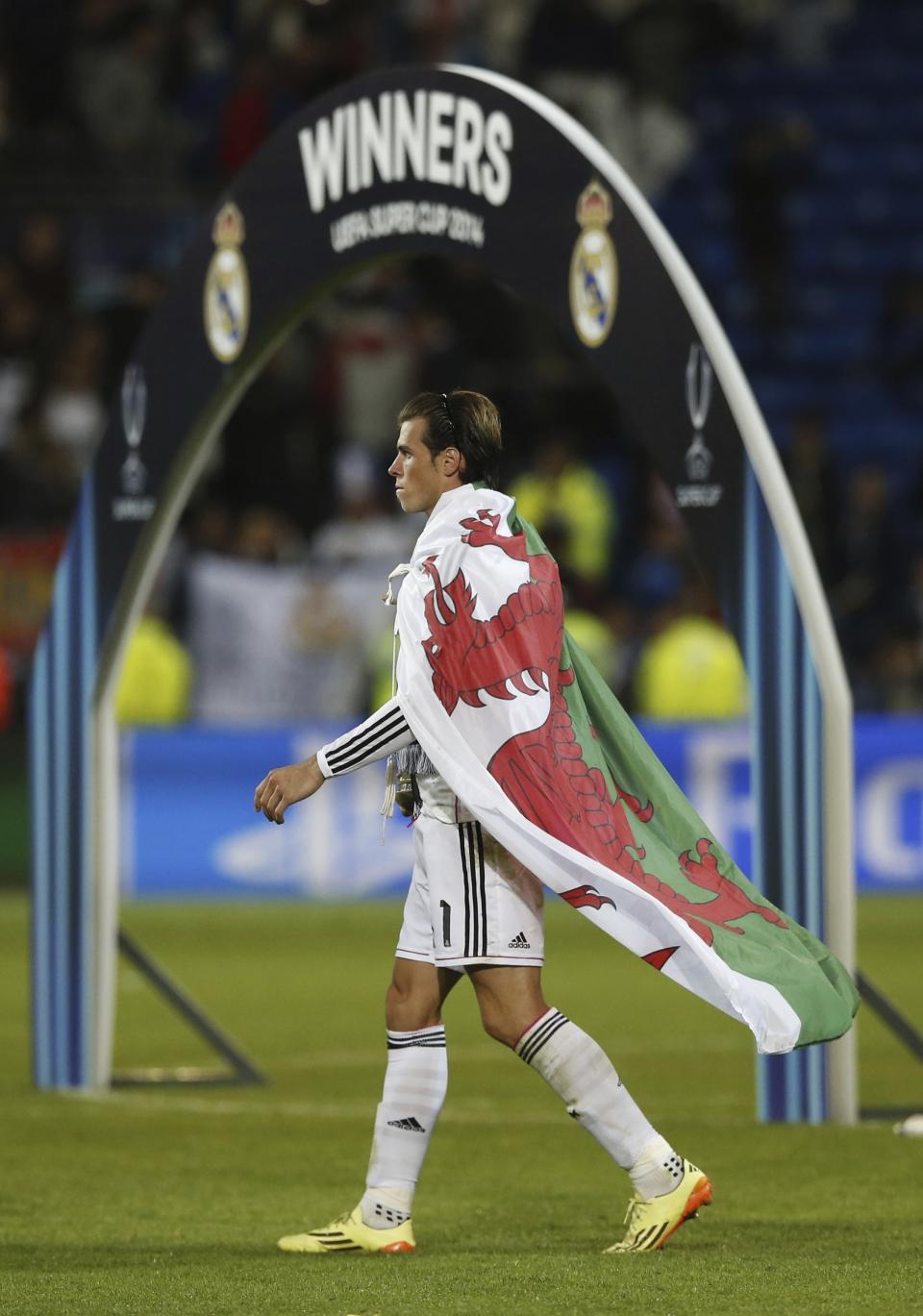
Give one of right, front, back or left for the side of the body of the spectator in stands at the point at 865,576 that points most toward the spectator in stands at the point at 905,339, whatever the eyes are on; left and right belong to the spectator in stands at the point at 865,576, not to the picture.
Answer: back

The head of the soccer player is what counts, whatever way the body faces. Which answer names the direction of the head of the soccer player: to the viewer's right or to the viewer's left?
to the viewer's left

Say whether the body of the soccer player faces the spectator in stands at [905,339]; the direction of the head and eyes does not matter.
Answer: no

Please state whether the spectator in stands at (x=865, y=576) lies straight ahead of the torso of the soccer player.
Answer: no

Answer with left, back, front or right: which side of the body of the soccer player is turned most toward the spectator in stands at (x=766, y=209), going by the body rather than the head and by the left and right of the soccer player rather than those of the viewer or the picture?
right

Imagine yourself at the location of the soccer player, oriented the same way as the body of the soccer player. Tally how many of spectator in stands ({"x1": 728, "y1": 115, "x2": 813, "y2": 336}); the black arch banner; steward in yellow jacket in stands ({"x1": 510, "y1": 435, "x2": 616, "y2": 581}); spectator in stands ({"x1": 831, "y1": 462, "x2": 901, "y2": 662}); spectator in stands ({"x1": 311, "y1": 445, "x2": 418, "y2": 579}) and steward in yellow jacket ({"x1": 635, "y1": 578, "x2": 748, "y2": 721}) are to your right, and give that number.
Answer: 6

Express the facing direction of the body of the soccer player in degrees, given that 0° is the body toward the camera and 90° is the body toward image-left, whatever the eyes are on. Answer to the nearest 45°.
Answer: approximately 90°

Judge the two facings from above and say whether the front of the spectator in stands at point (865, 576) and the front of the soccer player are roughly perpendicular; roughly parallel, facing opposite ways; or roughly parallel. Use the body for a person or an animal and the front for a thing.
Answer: roughly perpendicular

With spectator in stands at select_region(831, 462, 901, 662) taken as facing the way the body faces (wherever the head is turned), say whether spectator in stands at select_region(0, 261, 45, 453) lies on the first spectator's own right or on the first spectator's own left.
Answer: on the first spectator's own right

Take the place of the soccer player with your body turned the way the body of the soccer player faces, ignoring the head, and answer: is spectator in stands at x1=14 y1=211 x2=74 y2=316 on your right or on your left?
on your right

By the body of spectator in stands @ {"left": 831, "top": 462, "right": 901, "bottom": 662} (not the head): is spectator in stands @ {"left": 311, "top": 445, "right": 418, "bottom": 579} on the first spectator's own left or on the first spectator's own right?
on the first spectator's own right

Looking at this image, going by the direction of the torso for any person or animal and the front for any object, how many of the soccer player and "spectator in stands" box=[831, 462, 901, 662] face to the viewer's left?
1

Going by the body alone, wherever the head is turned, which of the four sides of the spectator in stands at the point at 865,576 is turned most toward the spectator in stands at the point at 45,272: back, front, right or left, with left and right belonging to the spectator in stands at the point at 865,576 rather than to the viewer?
right

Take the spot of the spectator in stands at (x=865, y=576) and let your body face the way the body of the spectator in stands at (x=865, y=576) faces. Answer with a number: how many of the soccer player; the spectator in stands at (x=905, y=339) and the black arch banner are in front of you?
2

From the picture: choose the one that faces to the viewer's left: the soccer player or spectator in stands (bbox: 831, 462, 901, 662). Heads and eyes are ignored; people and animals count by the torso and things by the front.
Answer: the soccer player

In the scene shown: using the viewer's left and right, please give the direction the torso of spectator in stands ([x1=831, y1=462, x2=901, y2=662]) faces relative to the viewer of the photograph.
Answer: facing the viewer

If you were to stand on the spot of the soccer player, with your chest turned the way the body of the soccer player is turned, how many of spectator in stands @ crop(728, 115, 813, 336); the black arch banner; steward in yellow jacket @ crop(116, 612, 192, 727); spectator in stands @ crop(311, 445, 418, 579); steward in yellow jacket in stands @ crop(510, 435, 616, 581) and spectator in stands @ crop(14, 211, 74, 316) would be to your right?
6

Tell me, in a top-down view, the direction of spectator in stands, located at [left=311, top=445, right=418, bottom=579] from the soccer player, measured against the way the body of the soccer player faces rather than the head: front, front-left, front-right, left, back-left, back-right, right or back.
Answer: right
